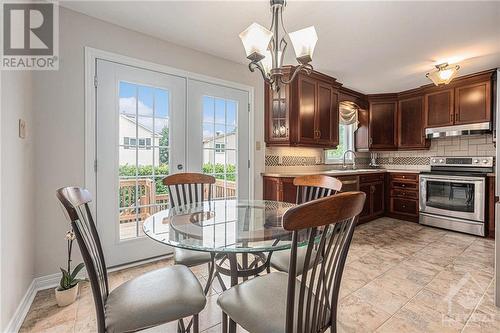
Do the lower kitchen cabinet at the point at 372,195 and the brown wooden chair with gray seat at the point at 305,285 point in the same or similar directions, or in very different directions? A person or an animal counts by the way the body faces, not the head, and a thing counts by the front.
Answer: very different directions

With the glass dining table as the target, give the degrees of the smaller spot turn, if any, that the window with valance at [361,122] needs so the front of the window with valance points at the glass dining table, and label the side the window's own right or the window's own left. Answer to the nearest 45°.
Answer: approximately 45° to the window's own right

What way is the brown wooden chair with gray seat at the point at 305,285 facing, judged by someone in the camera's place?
facing away from the viewer and to the left of the viewer

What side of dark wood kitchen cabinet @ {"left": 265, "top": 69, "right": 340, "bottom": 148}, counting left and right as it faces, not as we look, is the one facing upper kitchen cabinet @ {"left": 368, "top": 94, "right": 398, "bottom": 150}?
left

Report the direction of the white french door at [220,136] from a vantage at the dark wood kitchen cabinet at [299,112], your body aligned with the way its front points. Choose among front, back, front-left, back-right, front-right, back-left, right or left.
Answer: right

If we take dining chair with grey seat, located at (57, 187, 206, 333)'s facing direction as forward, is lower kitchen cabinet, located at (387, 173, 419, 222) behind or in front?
in front

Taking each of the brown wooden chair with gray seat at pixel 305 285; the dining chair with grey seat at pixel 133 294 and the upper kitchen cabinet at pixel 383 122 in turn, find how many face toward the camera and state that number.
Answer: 1

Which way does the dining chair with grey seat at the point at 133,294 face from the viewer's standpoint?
to the viewer's right

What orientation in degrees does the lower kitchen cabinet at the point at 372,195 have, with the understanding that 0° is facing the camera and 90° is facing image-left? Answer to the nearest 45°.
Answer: approximately 315°

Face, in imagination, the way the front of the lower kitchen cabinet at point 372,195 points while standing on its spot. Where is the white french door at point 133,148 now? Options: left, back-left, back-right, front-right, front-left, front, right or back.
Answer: right

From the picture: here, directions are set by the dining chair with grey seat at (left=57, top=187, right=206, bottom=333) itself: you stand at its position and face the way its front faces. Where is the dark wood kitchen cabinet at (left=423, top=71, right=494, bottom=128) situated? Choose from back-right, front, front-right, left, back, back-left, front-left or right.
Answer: front

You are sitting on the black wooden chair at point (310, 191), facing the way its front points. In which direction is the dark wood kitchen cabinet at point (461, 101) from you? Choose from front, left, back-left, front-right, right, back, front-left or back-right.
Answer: back

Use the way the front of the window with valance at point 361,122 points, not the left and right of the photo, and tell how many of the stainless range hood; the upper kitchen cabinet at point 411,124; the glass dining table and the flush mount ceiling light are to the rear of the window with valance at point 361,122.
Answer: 0

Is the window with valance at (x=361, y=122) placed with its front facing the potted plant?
no

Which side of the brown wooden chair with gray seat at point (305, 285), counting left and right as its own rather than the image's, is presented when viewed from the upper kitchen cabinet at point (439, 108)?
right

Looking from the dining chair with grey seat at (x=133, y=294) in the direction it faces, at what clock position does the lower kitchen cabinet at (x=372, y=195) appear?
The lower kitchen cabinet is roughly at 11 o'clock from the dining chair with grey seat.

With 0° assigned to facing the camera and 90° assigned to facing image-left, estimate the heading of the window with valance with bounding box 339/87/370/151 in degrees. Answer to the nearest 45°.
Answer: approximately 315°

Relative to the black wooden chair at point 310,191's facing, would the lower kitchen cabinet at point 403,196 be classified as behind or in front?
behind

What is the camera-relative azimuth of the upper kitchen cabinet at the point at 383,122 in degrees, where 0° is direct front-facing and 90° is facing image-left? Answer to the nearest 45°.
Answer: approximately 0°

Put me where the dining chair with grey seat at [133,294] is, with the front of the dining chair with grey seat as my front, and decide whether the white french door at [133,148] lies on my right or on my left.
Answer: on my left

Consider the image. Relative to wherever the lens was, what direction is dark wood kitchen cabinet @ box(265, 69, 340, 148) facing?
facing the viewer and to the right of the viewer

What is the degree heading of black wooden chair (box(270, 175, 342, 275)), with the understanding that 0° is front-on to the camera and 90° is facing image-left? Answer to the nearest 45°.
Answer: approximately 45°
